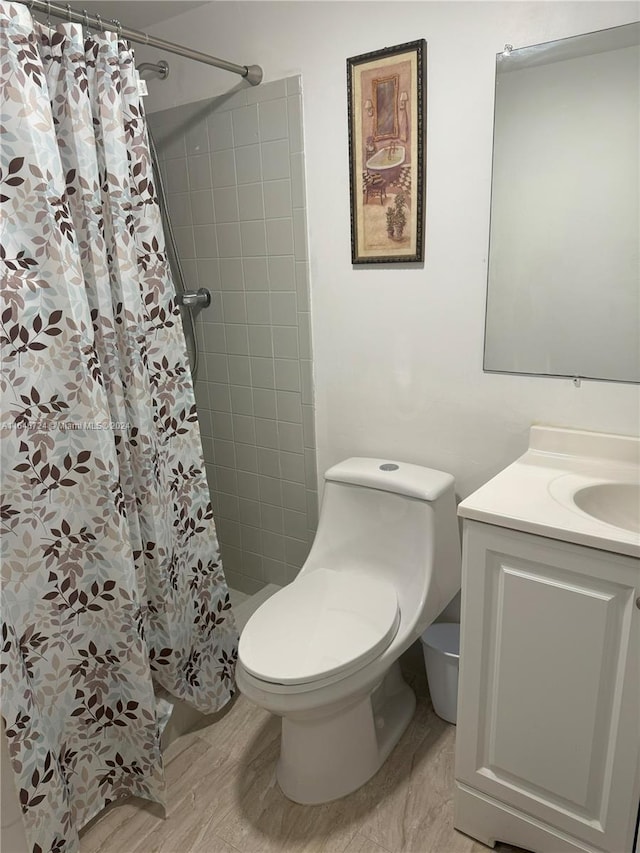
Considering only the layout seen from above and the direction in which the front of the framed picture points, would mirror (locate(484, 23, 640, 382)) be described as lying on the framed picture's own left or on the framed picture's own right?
on the framed picture's own left

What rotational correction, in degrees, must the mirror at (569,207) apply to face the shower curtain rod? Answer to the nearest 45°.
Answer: approximately 45° to its right

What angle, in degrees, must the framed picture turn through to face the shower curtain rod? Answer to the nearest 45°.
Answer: approximately 45° to its right

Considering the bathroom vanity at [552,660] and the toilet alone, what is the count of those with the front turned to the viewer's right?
0

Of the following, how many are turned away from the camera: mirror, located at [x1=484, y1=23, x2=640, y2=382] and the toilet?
0

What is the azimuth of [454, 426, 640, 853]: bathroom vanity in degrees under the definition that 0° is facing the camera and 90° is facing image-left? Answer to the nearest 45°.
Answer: approximately 45°
